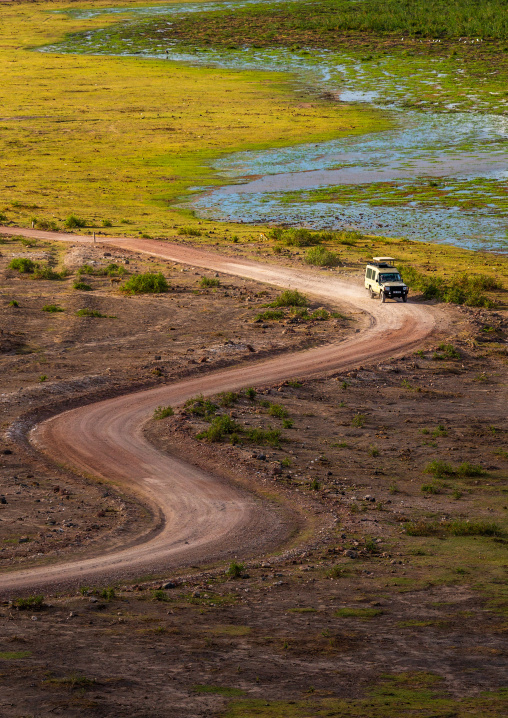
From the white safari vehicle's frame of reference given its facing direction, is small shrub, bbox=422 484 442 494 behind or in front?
in front

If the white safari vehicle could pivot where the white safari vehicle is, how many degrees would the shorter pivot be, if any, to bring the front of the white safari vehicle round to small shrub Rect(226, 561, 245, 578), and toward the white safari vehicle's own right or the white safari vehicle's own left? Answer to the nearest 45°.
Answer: approximately 45° to the white safari vehicle's own right

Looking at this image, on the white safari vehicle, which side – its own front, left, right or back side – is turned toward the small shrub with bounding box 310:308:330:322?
right

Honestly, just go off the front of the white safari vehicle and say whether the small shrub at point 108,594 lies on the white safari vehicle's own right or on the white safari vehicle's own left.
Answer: on the white safari vehicle's own right

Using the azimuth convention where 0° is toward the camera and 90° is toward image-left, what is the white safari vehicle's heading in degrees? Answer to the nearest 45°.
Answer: approximately 315°

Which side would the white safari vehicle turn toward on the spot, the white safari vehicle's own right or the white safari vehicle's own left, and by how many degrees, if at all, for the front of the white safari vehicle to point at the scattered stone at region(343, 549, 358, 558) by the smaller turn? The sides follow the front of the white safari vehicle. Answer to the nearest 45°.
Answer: approximately 45° to the white safari vehicle's own right

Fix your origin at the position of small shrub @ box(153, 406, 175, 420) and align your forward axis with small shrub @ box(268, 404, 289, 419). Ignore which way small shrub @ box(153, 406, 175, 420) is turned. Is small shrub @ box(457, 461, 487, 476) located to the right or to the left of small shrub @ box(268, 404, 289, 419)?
right

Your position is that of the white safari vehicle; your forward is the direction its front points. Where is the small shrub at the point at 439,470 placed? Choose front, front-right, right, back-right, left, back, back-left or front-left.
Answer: front-right

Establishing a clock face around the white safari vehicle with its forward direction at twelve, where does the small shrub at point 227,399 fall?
The small shrub is roughly at 2 o'clock from the white safari vehicle.

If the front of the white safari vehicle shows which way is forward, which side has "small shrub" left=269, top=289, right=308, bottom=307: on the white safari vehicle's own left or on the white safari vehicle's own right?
on the white safari vehicle's own right

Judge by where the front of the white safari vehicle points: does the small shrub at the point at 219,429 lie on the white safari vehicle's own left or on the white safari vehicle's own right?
on the white safari vehicle's own right
